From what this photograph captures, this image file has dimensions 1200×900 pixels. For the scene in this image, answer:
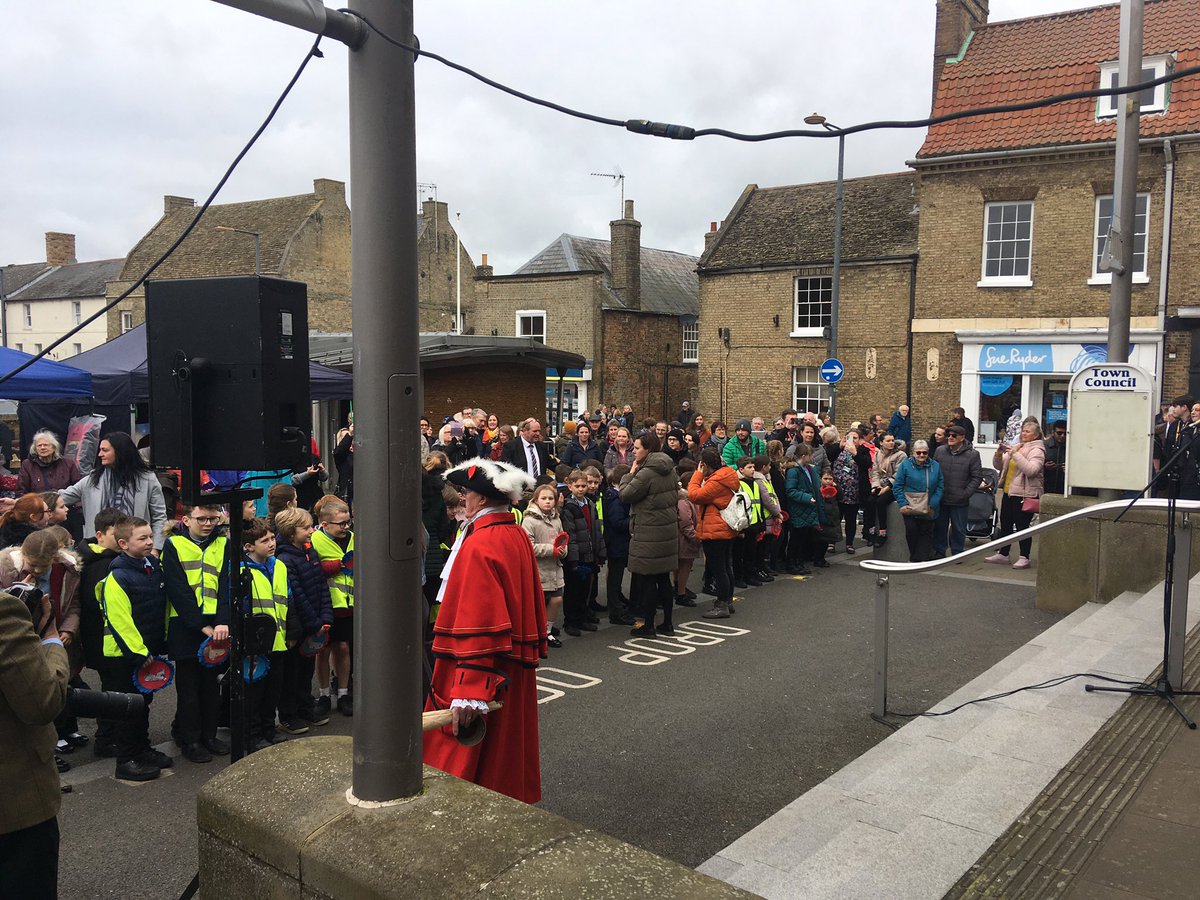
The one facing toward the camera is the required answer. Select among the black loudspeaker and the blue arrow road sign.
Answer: the blue arrow road sign

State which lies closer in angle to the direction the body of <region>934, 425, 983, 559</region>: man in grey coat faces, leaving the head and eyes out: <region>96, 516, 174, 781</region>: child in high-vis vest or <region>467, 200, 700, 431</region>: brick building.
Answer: the child in high-vis vest

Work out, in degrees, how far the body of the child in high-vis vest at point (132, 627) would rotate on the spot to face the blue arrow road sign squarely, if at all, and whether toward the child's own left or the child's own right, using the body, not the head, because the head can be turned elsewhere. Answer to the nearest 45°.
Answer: approximately 90° to the child's own left

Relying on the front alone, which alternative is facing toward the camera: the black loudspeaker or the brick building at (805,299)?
the brick building

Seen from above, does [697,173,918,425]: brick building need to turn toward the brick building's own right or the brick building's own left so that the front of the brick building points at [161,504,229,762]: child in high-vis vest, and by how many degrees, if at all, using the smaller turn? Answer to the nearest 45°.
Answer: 0° — it already faces them

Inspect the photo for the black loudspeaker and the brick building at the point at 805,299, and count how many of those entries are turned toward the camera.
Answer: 1

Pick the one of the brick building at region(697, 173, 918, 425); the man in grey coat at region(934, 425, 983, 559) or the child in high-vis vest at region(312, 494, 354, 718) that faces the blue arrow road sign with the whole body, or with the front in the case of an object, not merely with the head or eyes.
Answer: the brick building

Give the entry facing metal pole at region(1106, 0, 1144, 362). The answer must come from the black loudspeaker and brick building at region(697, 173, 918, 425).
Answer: the brick building

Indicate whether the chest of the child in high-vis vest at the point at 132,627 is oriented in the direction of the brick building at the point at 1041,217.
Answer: no

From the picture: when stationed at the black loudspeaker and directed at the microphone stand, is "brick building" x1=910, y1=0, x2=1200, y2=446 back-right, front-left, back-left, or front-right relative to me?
front-left

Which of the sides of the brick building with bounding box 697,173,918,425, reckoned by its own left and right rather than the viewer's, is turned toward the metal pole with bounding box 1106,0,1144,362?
front

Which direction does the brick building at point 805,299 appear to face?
toward the camera

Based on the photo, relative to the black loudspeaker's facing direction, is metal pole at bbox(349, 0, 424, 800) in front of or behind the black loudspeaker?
behind

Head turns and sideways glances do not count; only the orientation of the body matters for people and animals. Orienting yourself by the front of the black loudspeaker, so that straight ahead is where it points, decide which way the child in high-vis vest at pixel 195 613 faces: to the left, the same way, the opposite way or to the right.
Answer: the opposite way

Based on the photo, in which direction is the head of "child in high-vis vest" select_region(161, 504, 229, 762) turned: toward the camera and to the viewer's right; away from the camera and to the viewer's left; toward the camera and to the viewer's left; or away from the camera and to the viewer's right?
toward the camera and to the viewer's right

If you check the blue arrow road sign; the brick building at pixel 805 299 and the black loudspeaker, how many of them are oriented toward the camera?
2

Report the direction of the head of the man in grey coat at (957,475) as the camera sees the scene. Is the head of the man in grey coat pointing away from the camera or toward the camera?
toward the camera

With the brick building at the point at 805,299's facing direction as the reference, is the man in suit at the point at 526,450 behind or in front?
in front

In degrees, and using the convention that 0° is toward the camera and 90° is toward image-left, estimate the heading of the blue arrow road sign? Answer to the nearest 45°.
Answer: approximately 0°
